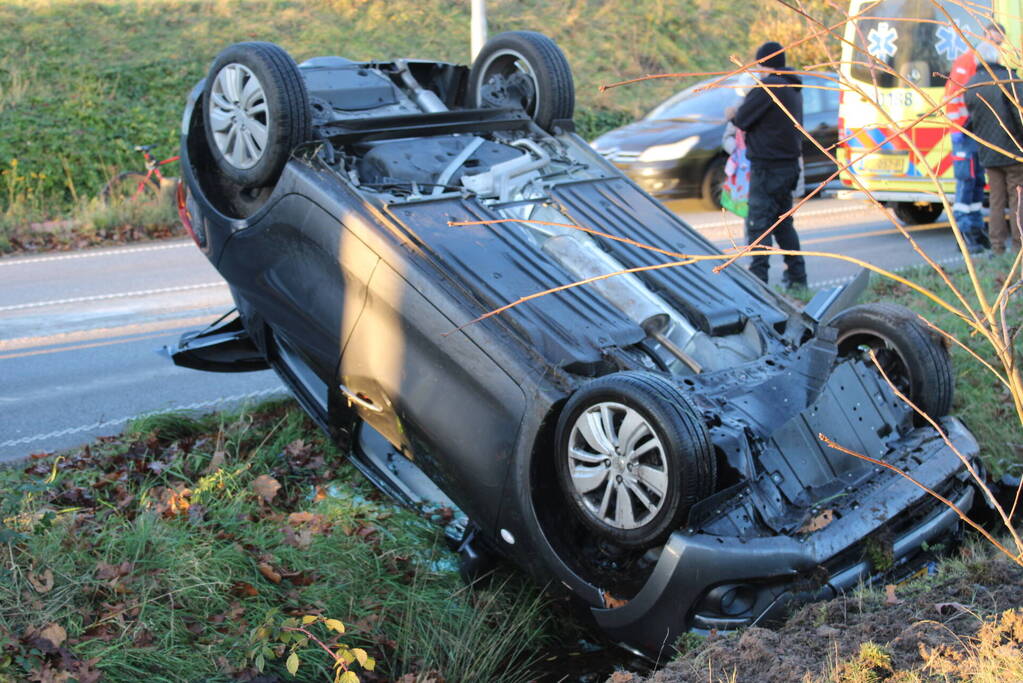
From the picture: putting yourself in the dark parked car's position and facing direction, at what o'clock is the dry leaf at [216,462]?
The dry leaf is roughly at 11 o'clock from the dark parked car.

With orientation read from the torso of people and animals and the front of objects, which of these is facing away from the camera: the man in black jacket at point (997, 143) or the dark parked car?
the man in black jacket

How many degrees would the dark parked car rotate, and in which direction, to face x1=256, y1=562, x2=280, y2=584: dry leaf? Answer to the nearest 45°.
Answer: approximately 45° to its left

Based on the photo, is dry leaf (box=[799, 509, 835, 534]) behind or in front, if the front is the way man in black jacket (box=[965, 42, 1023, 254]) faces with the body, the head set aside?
behind

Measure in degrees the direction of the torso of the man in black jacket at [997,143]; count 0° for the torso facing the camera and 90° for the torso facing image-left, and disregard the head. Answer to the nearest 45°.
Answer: approximately 180°

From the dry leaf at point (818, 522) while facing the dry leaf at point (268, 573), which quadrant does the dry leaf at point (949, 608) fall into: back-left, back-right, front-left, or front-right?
back-left

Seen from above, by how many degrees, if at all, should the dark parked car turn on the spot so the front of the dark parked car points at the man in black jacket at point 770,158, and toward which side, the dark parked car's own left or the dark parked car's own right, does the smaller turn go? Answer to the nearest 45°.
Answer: approximately 45° to the dark parked car's own left

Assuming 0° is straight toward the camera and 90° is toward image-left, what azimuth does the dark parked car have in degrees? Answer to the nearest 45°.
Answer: approximately 45°
